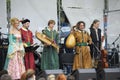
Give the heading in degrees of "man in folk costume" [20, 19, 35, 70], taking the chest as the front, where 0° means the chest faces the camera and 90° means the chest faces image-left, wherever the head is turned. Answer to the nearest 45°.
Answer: approximately 315°

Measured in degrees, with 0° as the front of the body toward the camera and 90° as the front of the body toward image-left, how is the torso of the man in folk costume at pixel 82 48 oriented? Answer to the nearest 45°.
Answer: approximately 0°

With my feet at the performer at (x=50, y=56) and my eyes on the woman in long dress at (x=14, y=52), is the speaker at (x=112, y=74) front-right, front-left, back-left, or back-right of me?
back-left

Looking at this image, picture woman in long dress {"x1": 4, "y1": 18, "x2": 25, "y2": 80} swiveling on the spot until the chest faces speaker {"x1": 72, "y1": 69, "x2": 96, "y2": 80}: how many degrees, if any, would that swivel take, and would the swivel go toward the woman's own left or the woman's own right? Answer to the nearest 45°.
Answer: approximately 45° to the woman's own left

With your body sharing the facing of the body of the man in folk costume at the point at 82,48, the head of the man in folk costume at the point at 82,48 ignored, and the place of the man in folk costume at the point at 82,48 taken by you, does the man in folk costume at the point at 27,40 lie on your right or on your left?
on your right
